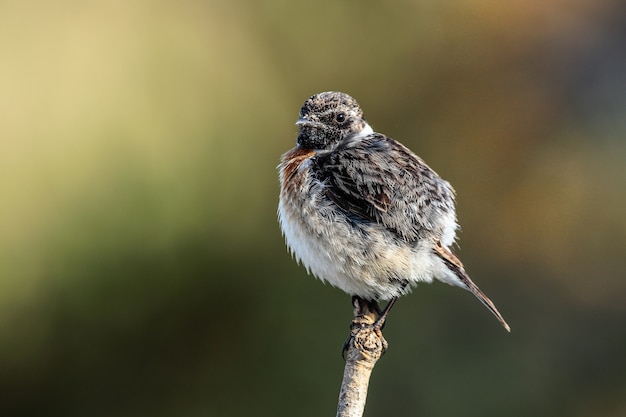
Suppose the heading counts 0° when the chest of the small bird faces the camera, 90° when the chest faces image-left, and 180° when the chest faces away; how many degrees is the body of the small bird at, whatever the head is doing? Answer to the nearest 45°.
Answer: approximately 90°
